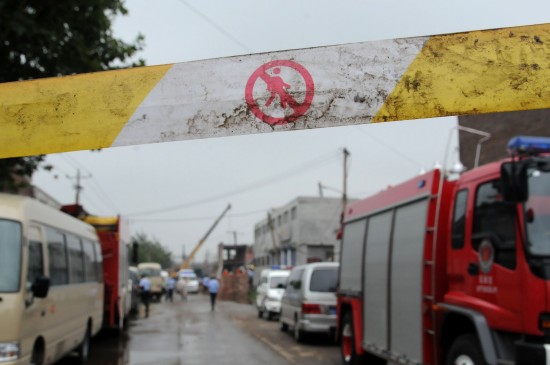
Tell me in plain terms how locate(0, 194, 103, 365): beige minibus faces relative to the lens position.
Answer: facing the viewer and to the left of the viewer

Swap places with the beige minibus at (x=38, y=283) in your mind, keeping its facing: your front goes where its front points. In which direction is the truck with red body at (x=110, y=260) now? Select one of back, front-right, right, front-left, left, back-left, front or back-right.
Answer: back-right

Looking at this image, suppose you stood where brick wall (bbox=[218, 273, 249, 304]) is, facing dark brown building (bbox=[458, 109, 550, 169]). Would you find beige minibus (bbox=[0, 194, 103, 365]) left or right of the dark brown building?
right

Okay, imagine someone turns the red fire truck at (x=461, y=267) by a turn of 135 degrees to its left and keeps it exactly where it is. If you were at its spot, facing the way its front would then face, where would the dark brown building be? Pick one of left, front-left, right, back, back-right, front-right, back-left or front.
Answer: front

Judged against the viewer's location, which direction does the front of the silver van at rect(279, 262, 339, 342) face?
facing away from the viewer and to the left of the viewer

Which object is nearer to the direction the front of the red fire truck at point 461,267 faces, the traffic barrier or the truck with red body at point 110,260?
the traffic barrier

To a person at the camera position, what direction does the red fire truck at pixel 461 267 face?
facing the viewer and to the right of the viewer

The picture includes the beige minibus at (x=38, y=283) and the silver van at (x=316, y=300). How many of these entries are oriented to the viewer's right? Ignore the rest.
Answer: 0

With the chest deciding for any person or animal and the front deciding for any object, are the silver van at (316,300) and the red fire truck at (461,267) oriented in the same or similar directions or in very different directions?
very different directions

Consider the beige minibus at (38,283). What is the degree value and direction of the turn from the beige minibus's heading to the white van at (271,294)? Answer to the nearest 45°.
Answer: approximately 180°

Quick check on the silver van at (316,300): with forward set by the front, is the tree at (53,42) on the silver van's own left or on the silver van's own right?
on the silver van's own left

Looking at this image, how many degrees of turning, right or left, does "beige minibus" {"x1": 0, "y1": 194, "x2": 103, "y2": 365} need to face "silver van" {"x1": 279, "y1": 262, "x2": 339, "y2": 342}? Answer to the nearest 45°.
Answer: approximately 180°

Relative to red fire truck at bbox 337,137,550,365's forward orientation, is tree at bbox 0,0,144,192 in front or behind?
behind
